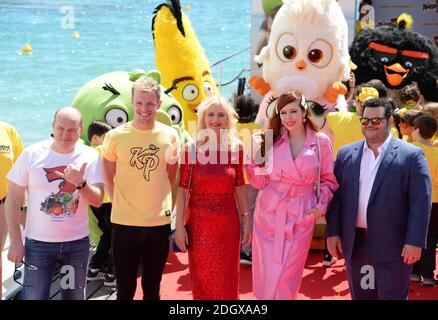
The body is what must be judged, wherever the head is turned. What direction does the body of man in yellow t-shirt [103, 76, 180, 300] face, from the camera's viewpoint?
toward the camera

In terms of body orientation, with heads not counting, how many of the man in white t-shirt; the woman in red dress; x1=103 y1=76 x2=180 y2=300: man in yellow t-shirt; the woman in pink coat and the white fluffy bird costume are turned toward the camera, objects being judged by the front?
5

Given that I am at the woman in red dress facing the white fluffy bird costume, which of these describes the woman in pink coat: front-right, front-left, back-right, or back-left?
front-right

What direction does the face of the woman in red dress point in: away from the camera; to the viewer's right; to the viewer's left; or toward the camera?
toward the camera

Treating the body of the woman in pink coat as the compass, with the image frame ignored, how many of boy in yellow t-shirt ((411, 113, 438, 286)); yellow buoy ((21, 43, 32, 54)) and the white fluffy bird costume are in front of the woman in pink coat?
0

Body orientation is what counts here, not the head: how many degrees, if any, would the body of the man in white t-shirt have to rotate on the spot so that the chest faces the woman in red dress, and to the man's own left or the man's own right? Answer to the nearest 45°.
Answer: approximately 90° to the man's own left

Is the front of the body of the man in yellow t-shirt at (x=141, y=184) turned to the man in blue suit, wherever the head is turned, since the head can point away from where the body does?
no

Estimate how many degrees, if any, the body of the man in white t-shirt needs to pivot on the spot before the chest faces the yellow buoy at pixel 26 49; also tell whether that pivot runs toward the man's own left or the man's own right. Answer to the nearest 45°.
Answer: approximately 180°

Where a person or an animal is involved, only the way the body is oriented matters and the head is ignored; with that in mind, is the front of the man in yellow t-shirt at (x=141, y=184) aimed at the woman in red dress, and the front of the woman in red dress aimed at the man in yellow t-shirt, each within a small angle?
no

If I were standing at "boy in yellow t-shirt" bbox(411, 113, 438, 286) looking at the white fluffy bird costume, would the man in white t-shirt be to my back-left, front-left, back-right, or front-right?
front-left

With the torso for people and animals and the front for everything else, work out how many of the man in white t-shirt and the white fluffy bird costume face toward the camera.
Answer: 2

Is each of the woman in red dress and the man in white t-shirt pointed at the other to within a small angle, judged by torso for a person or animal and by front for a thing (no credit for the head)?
no

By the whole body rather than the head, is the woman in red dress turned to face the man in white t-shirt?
no

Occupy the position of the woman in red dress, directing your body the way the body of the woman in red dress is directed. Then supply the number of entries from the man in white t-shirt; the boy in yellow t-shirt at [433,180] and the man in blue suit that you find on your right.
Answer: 1

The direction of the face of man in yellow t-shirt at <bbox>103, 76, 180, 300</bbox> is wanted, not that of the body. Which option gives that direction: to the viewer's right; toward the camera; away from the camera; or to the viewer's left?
toward the camera

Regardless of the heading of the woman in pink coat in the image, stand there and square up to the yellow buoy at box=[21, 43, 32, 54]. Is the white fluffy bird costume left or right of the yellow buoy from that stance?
right

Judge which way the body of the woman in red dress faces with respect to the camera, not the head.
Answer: toward the camera
